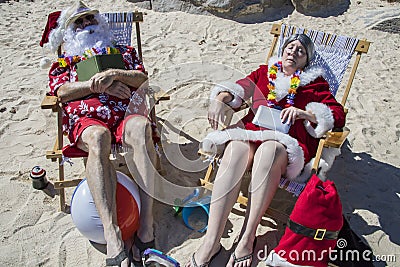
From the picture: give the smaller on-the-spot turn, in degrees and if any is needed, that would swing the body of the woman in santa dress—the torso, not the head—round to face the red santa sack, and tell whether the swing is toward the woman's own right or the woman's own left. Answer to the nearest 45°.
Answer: approximately 90° to the woman's own left

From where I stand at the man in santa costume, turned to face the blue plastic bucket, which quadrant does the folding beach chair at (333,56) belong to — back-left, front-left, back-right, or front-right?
front-left

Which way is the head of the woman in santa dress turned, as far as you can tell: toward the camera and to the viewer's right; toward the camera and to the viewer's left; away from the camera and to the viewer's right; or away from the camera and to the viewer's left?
toward the camera and to the viewer's left

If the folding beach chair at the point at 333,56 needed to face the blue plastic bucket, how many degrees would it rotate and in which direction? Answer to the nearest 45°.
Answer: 0° — it already faces it

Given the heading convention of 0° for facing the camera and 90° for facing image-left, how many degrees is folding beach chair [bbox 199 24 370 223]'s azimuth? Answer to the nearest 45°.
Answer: approximately 45°

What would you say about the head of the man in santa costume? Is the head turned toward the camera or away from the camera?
toward the camera

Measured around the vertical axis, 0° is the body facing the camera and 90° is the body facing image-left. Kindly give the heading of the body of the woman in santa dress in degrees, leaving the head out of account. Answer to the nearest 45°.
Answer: approximately 45°

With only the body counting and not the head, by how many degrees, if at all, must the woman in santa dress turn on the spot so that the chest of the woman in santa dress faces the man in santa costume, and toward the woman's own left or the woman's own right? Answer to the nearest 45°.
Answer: approximately 45° to the woman's own right
